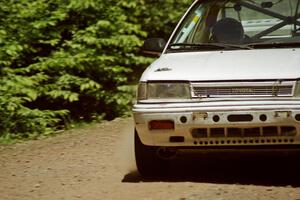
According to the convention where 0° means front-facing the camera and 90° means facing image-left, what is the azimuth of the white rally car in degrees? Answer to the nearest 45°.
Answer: approximately 0°
